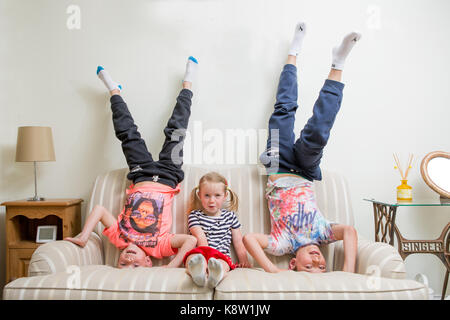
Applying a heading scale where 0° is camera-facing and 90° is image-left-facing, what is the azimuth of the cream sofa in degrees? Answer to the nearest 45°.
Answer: approximately 0°

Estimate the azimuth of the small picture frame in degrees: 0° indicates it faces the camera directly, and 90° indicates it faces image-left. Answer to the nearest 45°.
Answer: approximately 0°

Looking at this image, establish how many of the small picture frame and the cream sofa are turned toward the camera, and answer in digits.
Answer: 2

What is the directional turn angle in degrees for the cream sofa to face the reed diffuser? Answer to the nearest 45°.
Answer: approximately 135° to its left

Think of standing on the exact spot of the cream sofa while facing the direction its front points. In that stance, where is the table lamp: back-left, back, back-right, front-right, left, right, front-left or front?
back-right
